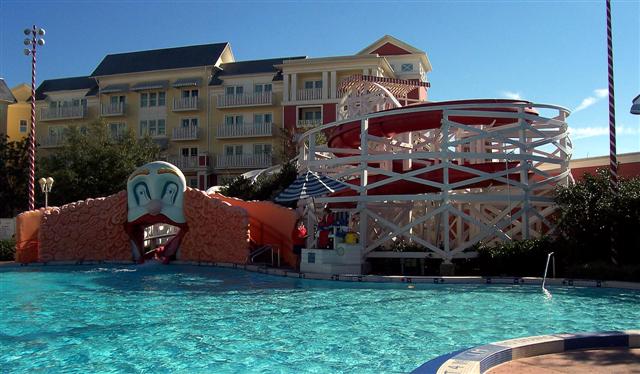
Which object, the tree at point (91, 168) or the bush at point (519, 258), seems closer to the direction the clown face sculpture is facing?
the bush

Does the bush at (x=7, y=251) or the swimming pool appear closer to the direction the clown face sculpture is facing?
the swimming pool

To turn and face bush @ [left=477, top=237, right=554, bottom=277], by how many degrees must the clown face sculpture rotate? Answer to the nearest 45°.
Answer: approximately 45° to its left

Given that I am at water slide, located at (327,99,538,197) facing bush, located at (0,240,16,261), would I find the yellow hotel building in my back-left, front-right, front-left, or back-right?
front-right

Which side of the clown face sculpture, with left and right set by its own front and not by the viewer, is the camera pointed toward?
front

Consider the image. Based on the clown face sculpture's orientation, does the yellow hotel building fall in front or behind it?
behind

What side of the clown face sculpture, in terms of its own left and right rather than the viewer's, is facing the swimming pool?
front

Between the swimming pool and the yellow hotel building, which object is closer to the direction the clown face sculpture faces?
the swimming pool

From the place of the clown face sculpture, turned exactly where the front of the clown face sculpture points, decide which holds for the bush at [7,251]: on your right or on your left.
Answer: on your right

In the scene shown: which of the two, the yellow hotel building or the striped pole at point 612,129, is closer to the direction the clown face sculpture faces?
the striped pole

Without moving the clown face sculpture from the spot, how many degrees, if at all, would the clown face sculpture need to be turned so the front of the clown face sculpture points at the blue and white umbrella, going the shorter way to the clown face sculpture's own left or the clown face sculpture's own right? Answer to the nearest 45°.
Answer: approximately 45° to the clown face sculpture's own left

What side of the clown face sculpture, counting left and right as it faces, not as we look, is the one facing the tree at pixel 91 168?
back
